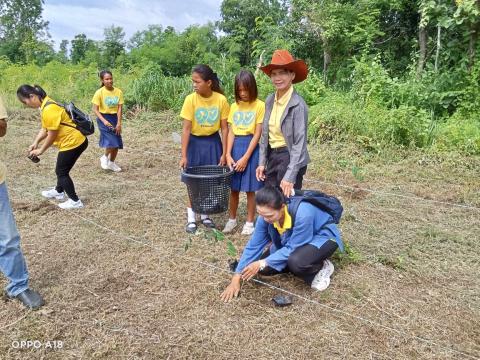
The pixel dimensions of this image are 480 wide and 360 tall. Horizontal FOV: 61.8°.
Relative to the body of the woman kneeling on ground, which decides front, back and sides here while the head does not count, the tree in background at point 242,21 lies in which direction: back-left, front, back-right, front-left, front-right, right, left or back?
back-right

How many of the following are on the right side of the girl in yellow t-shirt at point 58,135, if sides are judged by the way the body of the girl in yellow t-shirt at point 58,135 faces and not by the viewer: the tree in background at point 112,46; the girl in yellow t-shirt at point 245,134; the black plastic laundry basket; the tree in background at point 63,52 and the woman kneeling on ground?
2

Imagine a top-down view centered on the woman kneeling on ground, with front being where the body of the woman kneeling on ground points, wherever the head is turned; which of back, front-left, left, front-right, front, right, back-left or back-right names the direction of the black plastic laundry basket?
right

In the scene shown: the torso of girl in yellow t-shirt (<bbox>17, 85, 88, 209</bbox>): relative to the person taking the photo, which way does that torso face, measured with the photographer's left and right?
facing to the left of the viewer

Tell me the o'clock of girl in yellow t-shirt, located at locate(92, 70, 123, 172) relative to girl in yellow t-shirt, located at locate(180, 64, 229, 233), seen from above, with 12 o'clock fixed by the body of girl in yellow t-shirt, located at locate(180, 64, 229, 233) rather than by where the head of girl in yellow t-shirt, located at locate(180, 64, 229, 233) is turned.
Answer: girl in yellow t-shirt, located at locate(92, 70, 123, 172) is roughly at 5 o'clock from girl in yellow t-shirt, located at locate(180, 64, 229, 233).

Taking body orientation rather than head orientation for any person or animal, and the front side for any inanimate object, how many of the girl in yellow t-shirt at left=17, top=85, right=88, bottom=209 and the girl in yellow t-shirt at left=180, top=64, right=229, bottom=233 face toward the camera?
1

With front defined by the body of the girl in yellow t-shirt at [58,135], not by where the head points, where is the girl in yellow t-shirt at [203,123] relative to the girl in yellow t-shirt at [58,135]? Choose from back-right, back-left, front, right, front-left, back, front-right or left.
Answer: back-left

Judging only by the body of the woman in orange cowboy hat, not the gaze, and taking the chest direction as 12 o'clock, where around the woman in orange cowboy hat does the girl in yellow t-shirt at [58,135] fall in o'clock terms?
The girl in yellow t-shirt is roughly at 2 o'clock from the woman in orange cowboy hat.

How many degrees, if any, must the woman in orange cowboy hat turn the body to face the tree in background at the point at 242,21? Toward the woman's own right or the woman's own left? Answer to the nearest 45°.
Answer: approximately 135° to the woman's own right

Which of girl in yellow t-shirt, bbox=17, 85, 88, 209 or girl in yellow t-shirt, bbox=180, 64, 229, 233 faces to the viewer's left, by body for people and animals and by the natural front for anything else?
girl in yellow t-shirt, bbox=17, 85, 88, 209

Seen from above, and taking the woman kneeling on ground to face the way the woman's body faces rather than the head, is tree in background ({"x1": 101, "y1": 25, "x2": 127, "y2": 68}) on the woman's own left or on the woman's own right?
on the woman's own right
